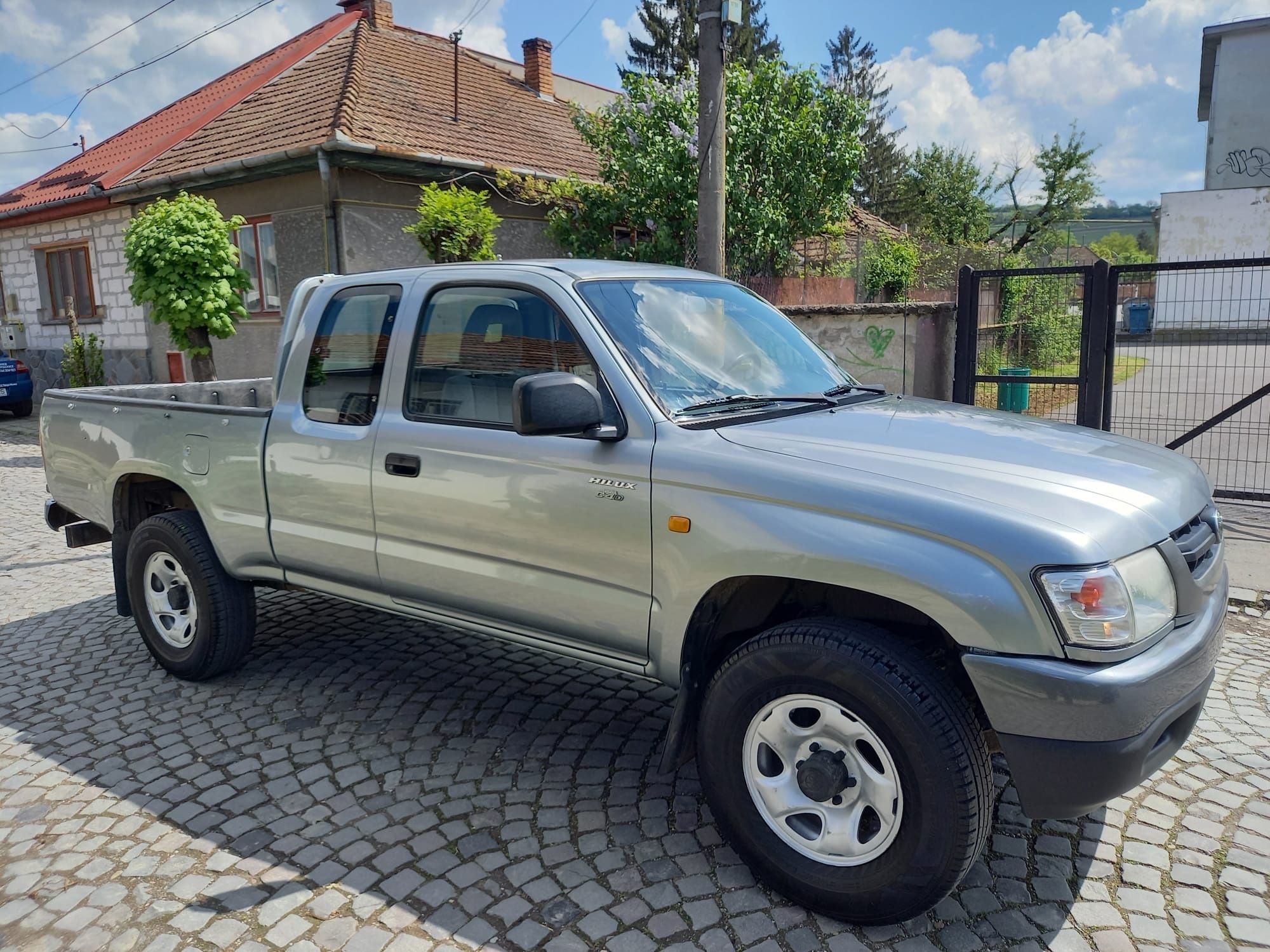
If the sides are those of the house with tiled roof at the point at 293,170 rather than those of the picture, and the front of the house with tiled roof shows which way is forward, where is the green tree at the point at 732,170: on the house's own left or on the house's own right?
on the house's own left

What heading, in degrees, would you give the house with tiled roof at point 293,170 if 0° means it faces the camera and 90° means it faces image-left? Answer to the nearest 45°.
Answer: approximately 45°

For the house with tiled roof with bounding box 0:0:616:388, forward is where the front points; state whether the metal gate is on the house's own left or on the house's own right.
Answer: on the house's own left

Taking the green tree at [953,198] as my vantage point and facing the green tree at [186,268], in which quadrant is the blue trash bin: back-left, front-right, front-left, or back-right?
front-left

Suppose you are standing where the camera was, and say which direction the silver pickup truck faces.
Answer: facing the viewer and to the right of the viewer

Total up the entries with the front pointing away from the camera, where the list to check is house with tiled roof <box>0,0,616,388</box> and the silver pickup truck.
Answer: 0

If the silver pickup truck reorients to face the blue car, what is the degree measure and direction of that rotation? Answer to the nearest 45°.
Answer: approximately 180°

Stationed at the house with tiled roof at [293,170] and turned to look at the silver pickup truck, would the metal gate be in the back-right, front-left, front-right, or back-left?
front-left

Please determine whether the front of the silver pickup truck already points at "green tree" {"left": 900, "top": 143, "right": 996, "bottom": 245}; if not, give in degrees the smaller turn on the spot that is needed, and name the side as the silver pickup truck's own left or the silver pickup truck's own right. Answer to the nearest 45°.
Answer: approximately 135° to the silver pickup truck's own left

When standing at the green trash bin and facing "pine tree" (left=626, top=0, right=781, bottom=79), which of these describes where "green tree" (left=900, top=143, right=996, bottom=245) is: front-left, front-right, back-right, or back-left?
front-right

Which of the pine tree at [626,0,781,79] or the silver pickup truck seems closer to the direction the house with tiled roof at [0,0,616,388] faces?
the silver pickup truck

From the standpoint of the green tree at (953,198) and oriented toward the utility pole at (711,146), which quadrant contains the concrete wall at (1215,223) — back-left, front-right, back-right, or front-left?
front-left

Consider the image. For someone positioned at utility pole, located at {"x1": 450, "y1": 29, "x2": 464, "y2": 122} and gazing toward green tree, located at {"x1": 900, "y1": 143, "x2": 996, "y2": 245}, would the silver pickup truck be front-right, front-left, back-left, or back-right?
back-right

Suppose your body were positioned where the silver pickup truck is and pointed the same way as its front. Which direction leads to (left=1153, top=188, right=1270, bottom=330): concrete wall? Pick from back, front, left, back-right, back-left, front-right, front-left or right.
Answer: left
